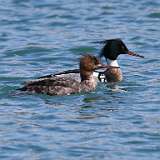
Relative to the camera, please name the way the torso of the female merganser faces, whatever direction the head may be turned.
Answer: to the viewer's right

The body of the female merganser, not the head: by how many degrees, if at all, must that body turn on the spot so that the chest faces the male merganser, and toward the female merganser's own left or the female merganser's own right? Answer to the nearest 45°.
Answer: approximately 45° to the female merganser's own left

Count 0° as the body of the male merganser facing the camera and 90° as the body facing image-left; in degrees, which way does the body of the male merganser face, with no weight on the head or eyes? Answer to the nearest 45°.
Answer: approximately 270°

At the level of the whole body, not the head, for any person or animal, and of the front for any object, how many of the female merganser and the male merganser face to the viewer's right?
2
